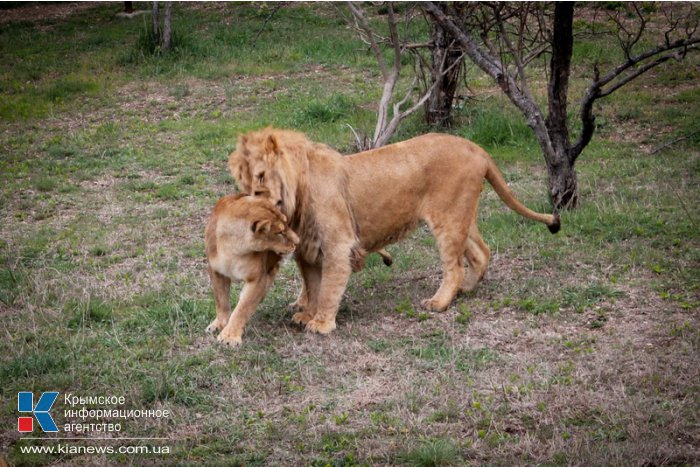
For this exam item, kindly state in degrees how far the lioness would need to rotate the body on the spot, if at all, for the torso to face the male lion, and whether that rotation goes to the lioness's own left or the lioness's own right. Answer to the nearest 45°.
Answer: approximately 135° to the lioness's own left

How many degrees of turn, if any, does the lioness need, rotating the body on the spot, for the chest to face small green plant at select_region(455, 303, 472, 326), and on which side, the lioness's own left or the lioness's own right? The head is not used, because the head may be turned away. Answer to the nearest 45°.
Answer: approximately 90° to the lioness's own left

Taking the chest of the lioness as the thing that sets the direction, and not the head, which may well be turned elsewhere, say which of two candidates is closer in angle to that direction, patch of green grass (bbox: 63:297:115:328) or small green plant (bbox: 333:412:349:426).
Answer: the small green plant

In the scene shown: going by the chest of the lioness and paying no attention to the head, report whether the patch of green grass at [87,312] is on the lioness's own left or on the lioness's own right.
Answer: on the lioness's own right

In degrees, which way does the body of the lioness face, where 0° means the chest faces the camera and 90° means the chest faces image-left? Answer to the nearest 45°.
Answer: approximately 0°

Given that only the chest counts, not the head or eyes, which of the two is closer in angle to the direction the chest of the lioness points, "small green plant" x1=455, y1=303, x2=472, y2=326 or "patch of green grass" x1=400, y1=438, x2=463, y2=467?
the patch of green grass
